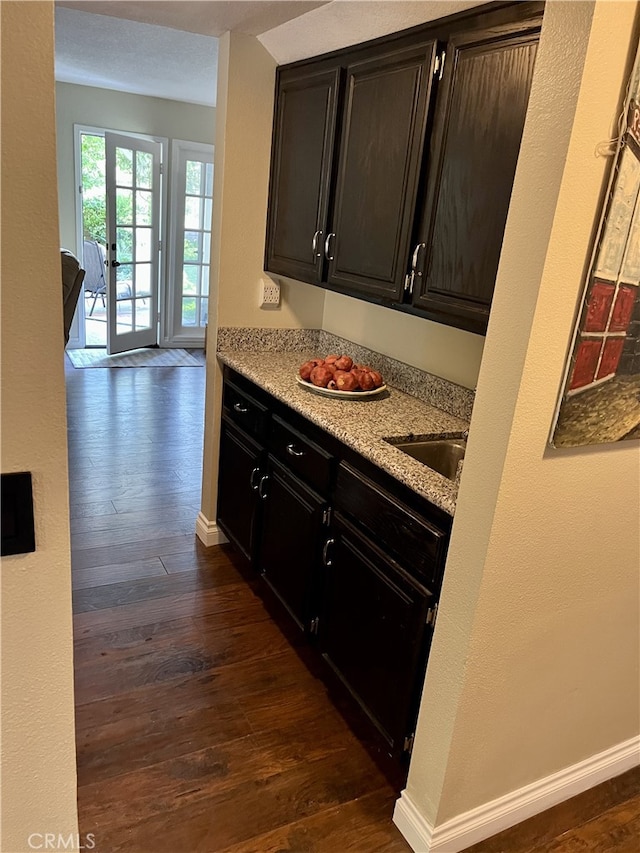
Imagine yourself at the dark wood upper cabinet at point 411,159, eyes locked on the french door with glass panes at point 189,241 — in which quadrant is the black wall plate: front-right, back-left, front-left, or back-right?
back-left

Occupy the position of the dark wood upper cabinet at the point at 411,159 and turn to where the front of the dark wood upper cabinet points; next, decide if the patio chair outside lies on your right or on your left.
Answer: on your right

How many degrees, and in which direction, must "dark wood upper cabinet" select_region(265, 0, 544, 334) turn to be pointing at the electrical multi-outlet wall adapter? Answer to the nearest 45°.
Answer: approximately 90° to its right

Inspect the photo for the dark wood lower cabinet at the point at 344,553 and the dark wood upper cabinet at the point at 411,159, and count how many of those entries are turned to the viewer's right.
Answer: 0

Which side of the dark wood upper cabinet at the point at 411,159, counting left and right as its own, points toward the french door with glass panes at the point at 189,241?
right

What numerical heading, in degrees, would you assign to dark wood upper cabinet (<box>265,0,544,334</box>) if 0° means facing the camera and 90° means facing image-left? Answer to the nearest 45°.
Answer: approximately 45°

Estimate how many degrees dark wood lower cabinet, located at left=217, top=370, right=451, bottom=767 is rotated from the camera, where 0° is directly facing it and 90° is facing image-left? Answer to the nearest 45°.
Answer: approximately 45°
